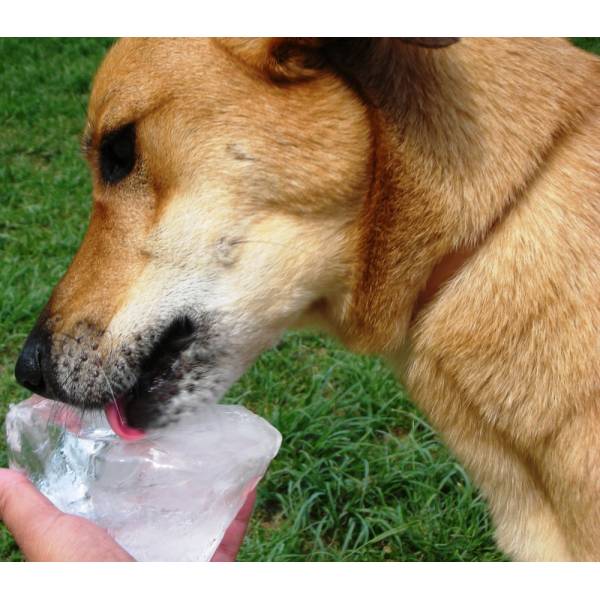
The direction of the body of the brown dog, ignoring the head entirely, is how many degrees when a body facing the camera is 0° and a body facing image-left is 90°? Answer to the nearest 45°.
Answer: approximately 90°
